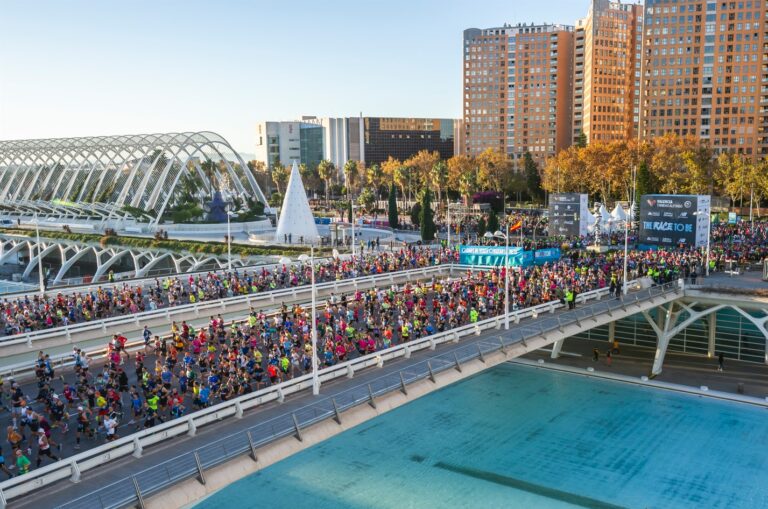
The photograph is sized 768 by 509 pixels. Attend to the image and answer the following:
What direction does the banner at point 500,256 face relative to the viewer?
toward the camera

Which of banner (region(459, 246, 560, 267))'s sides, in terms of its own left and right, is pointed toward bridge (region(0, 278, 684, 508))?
front

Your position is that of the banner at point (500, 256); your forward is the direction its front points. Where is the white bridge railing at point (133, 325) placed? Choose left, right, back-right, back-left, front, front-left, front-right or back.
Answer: front-right
